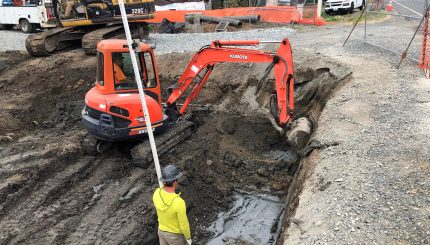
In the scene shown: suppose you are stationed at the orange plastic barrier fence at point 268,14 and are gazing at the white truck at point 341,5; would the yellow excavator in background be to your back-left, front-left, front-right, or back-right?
back-right

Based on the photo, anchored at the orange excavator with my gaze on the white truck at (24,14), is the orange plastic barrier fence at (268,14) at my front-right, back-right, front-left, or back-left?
front-right

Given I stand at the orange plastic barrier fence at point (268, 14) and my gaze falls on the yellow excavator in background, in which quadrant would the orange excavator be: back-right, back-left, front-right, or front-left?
front-left

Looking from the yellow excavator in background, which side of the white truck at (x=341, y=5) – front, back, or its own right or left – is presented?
front

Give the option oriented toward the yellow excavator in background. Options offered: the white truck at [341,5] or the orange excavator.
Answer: the white truck

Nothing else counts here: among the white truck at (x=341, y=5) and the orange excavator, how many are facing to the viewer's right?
1

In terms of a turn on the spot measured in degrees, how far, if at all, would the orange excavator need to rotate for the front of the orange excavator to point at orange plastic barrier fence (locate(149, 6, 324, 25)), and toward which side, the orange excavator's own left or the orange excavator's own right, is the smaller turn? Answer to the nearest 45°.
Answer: approximately 90° to the orange excavator's own left

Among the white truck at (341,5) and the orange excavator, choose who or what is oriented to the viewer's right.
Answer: the orange excavator

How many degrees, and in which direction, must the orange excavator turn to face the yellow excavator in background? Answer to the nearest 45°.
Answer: approximately 90° to its left

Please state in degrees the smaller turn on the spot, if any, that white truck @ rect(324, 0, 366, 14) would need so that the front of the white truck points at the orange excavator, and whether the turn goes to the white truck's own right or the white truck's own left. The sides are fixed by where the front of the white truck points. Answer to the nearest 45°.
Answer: approximately 45° to the white truck's own left

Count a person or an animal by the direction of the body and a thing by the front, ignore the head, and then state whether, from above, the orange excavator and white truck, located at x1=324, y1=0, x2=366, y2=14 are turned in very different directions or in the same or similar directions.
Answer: very different directions

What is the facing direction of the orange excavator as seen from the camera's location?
facing to the right of the viewer

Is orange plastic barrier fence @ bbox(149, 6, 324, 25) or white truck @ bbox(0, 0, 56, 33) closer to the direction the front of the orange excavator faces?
the orange plastic barrier fence

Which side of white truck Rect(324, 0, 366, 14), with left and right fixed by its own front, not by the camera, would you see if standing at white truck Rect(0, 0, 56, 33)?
front

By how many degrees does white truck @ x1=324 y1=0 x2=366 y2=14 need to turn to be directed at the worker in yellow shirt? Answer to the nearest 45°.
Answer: approximately 45° to its left
